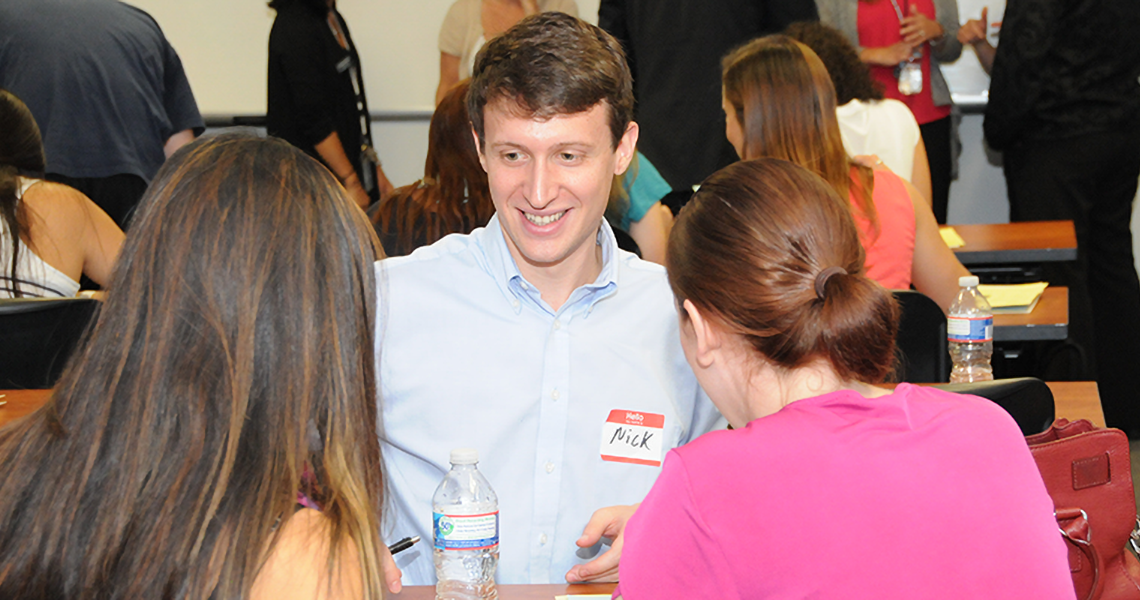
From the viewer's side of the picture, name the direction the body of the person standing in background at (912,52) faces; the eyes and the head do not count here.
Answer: toward the camera

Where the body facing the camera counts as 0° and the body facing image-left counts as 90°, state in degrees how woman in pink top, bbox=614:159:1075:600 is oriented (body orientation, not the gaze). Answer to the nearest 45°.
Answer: approximately 135°

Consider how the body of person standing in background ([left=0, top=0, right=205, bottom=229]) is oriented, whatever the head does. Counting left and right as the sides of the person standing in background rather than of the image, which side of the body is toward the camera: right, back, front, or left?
back

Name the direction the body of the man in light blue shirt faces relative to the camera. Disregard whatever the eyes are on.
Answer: toward the camera

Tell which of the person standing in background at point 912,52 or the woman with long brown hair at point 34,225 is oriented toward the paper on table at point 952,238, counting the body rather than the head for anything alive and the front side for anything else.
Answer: the person standing in background

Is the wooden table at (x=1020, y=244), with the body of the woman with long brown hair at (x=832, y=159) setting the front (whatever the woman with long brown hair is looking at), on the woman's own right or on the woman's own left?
on the woman's own right

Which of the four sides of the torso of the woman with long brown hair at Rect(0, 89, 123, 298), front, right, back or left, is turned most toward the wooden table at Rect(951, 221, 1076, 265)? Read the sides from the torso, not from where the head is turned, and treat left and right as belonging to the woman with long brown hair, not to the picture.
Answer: right

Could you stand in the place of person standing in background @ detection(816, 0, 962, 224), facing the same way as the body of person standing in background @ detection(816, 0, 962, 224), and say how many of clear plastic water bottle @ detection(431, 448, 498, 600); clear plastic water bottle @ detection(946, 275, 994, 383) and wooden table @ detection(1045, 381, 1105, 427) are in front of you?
3

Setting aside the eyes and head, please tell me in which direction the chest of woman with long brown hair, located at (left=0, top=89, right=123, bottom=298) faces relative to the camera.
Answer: away from the camera

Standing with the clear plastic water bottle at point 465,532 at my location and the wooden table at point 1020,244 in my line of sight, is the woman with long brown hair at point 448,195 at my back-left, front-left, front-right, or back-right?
front-left

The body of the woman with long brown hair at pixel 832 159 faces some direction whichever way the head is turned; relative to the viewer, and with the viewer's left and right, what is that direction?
facing away from the viewer and to the left of the viewer

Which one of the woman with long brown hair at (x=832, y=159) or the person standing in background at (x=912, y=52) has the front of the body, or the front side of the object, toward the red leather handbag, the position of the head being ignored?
the person standing in background

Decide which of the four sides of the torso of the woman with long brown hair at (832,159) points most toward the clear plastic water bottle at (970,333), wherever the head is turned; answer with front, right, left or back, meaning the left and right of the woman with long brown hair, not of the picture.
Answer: back

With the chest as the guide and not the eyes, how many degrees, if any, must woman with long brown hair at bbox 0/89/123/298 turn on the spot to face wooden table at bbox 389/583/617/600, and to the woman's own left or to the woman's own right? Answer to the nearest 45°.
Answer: approximately 180°

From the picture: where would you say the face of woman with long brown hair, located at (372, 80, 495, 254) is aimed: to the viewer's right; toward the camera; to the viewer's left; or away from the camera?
away from the camera
